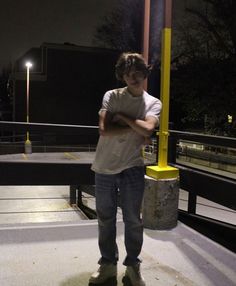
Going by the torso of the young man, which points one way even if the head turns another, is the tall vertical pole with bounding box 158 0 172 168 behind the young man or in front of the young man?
behind

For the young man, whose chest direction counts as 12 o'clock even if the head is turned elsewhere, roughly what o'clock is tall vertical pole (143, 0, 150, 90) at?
The tall vertical pole is roughly at 6 o'clock from the young man.

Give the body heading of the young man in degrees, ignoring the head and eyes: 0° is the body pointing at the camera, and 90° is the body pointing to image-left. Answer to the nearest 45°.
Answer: approximately 0°

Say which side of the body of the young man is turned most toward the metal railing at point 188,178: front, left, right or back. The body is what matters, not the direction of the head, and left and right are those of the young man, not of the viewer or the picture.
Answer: back

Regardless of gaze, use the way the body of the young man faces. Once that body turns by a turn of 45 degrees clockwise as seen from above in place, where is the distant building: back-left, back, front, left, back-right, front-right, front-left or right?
back-right
